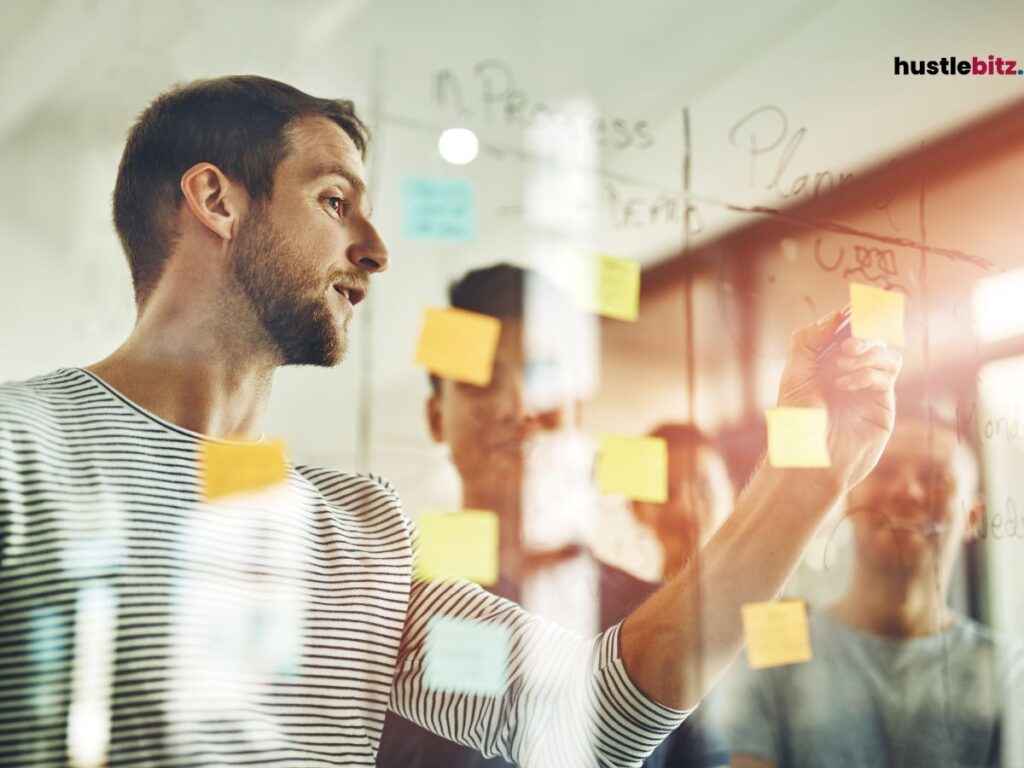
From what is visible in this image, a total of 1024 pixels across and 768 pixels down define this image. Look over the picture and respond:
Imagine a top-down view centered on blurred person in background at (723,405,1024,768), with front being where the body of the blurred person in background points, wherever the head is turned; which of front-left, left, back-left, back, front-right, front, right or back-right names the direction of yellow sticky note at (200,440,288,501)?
front-right

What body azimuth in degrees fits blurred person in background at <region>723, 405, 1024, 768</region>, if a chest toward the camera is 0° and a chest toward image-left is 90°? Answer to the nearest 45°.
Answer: approximately 0°

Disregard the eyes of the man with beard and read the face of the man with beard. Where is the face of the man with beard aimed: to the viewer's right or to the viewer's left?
to the viewer's right

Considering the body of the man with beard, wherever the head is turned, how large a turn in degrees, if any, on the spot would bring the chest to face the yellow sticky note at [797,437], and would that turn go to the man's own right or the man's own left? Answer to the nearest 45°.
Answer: approximately 45° to the man's own left

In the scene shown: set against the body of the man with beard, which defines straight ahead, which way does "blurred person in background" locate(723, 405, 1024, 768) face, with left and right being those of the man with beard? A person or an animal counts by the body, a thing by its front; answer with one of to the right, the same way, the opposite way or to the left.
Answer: to the right
